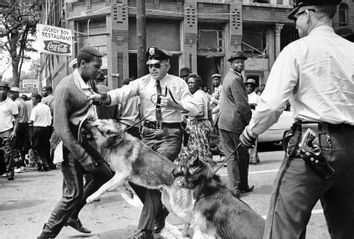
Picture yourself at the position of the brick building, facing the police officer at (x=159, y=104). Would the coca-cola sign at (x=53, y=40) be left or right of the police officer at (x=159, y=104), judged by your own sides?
right

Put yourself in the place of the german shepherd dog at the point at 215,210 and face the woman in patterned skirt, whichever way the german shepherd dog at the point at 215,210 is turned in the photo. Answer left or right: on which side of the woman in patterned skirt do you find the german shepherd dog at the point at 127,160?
left

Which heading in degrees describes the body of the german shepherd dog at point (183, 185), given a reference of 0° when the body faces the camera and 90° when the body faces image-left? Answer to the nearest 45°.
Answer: approximately 90°

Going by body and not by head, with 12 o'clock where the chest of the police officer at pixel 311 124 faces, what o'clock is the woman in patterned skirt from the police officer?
The woman in patterned skirt is roughly at 1 o'clock from the police officer.

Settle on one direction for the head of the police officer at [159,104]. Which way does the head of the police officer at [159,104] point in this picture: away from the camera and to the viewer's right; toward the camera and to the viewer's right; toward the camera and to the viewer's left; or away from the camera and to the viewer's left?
toward the camera and to the viewer's left

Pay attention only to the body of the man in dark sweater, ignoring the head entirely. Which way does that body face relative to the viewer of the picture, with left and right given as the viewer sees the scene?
facing to the right of the viewer

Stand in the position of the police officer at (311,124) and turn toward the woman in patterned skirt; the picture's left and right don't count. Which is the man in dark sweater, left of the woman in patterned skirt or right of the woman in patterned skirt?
left

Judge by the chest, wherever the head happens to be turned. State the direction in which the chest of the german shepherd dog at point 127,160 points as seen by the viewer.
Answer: to the viewer's left

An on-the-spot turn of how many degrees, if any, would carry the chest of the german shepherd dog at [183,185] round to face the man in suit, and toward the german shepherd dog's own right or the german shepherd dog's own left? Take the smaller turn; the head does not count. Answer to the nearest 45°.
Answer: approximately 90° to the german shepherd dog's own right
